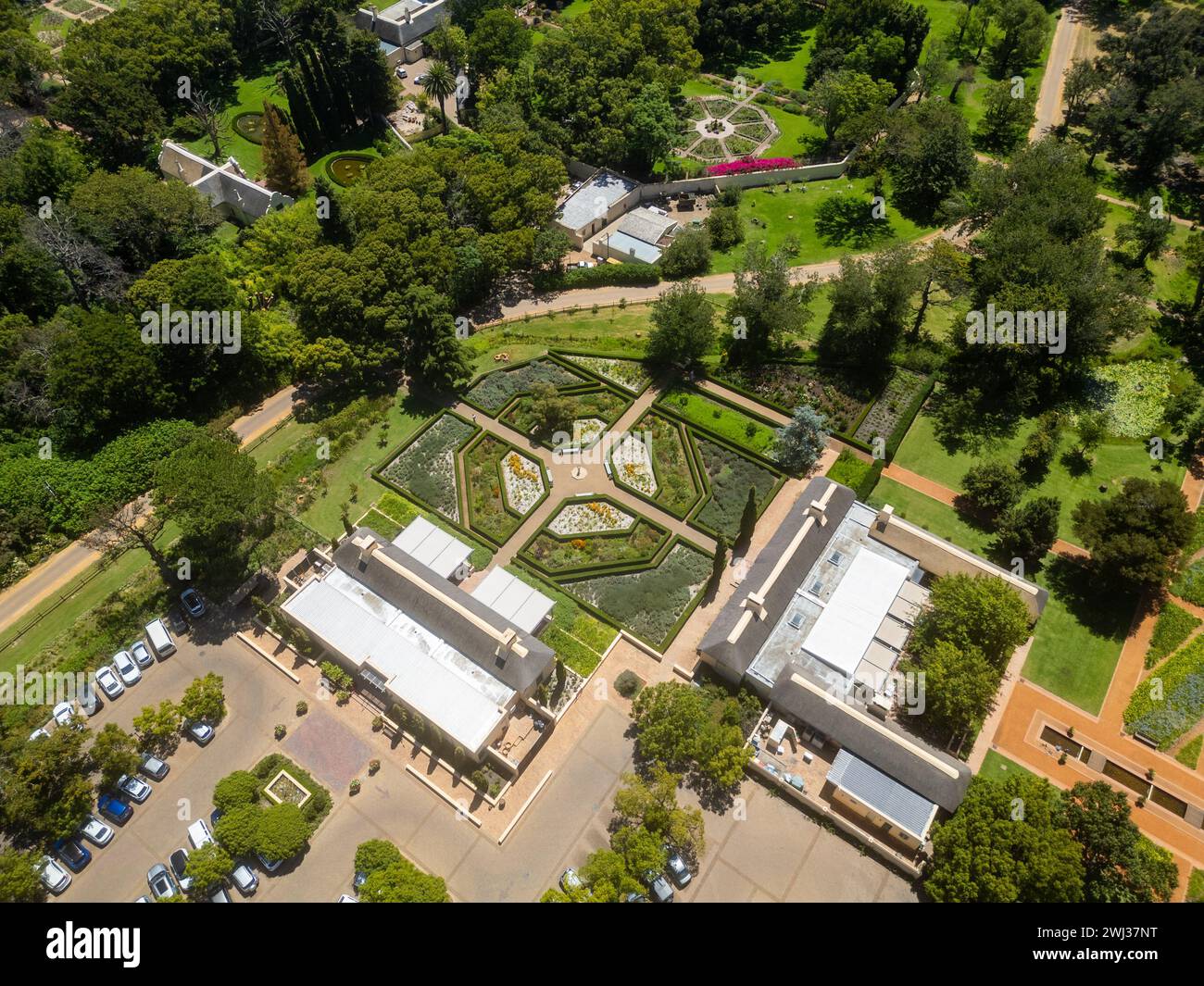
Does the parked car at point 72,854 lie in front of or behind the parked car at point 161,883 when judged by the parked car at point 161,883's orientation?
in front
